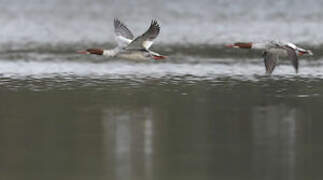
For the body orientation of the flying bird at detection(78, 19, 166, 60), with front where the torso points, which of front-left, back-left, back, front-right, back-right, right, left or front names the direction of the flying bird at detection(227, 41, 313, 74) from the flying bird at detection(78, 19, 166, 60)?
back

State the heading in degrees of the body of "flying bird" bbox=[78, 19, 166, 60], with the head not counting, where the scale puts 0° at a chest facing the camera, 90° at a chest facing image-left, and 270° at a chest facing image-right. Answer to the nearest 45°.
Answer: approximately 90°

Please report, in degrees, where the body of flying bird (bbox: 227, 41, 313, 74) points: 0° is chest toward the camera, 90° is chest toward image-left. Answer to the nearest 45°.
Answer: approximately 90°

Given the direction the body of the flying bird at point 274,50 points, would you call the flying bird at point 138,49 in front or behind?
in front

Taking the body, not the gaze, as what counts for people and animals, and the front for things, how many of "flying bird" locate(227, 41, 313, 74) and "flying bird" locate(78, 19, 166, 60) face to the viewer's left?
2
